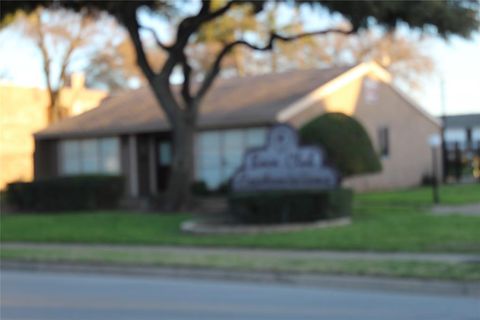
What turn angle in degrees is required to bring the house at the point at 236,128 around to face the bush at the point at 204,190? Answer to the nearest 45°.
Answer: approximately 45° to its left

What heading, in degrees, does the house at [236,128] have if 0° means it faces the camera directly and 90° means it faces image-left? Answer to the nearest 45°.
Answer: approximately 45°

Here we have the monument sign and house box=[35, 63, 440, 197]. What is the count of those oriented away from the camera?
0

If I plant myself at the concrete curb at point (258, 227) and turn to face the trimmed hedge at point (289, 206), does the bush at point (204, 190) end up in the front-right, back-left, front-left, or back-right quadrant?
front-left

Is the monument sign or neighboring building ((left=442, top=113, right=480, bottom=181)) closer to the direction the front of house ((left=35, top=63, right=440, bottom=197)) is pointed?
the monument sign

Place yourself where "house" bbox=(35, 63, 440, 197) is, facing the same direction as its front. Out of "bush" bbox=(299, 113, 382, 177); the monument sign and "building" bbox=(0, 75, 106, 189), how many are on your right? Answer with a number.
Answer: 1

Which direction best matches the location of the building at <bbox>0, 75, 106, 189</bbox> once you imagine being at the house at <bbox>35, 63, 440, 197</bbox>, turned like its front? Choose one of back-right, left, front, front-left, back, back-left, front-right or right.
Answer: right

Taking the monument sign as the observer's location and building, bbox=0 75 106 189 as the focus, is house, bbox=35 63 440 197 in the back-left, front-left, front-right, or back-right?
front-right

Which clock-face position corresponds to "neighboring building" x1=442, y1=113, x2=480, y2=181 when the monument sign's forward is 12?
The neighboring building is roughly at 7 o'clock from the monument sign.

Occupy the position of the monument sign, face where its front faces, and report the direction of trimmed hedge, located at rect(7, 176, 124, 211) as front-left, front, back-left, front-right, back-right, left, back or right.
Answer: back-right

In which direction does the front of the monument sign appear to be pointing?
toward the camera

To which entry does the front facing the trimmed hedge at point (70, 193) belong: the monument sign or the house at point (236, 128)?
the house

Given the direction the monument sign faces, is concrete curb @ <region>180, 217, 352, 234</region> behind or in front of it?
in front
